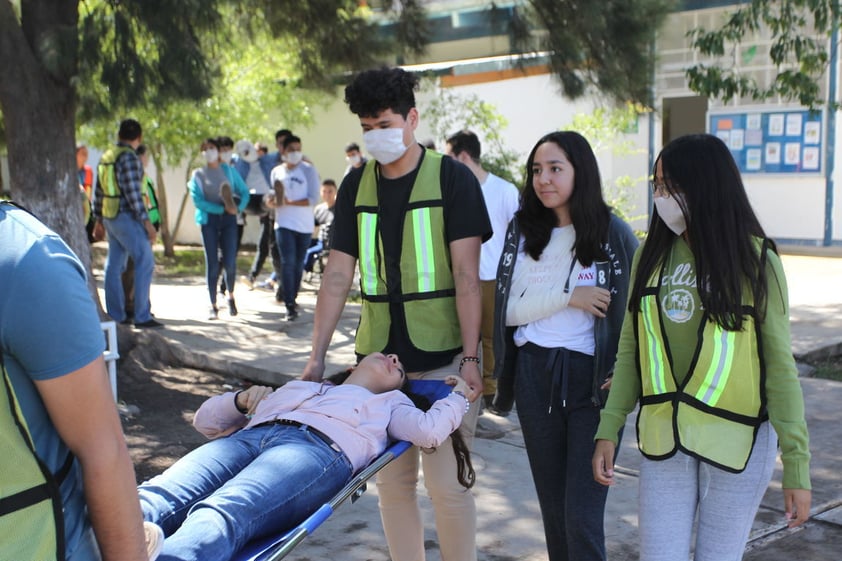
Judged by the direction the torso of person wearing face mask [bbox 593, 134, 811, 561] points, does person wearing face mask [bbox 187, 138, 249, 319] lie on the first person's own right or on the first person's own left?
on the first person's own right

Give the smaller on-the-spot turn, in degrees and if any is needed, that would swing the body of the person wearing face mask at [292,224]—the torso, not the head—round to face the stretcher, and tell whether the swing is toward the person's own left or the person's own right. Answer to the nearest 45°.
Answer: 0° — they already face it

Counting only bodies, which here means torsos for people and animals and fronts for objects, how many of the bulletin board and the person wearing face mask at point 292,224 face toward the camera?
2

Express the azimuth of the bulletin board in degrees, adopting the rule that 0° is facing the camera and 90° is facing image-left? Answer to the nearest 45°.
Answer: approximately 0°

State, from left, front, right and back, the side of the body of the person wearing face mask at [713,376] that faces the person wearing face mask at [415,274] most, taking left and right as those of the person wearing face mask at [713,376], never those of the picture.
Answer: right

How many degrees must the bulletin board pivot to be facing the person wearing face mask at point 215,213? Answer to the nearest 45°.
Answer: approximately 45° to its right

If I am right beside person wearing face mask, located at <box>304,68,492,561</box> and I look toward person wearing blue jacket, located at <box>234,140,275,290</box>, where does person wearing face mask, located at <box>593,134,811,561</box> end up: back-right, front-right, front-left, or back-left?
back-right

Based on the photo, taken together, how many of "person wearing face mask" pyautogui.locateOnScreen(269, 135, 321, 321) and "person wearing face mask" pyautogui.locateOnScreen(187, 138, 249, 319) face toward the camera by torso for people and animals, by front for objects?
2

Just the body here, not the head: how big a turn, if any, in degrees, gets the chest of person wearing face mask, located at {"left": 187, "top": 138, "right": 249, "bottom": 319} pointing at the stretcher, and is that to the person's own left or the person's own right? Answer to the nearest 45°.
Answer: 0° — they already face it

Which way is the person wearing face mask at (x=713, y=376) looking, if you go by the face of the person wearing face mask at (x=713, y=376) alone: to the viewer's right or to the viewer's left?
to the viewer's left

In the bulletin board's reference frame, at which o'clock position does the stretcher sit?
The stretcher is roughly at 12 o'clock from the bulletin board.

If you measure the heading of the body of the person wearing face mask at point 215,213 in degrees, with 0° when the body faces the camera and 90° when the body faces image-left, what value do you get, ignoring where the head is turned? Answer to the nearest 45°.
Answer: approximately 0°

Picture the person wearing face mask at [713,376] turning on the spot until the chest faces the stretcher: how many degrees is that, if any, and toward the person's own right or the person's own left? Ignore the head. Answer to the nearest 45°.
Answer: approximately 45° to the person's own right
